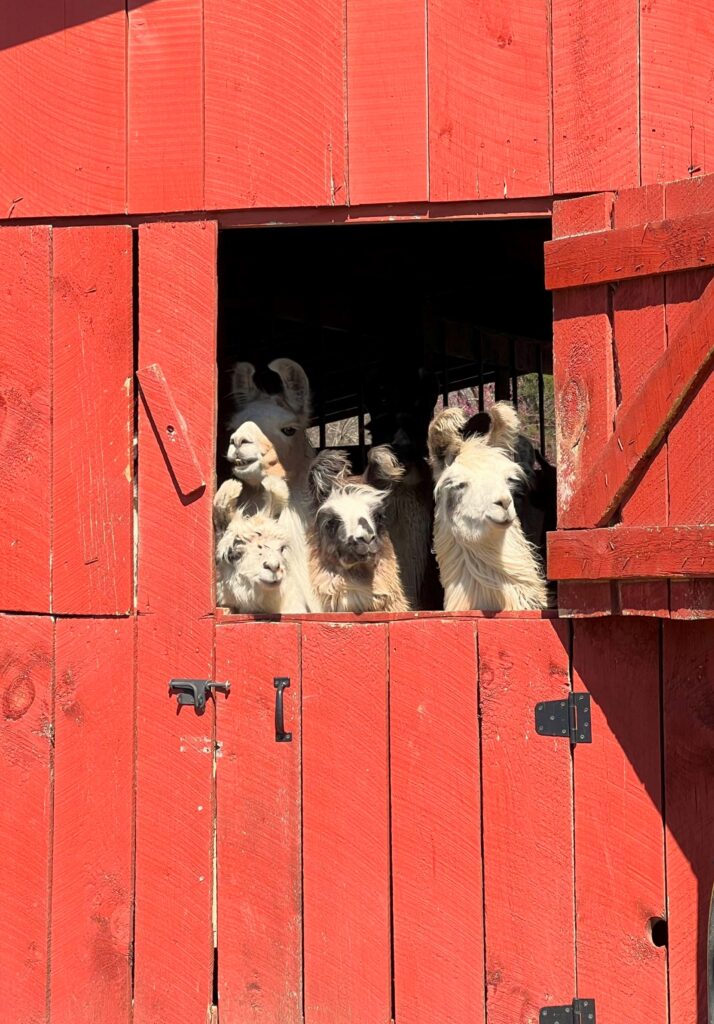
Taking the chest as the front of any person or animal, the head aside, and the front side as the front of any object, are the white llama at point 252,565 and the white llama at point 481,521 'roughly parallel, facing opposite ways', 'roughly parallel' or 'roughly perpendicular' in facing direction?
roughly parallel

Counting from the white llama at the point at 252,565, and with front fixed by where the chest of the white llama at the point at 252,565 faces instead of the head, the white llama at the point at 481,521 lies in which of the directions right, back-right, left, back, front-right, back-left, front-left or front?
front-left

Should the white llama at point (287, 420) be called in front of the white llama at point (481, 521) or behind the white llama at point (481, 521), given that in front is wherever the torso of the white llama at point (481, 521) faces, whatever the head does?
behind

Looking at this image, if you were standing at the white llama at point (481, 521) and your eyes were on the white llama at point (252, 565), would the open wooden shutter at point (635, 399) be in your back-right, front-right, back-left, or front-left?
back-left

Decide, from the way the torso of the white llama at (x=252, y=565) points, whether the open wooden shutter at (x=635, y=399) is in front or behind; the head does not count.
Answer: in front

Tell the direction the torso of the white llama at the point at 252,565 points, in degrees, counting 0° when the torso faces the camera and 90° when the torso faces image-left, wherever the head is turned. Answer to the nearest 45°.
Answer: approximately 315°

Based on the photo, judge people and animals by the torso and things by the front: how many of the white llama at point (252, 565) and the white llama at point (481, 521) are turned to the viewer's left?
0

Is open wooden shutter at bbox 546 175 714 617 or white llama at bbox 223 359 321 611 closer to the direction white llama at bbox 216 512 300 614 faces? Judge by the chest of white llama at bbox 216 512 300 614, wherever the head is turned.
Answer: the open wooden shutter

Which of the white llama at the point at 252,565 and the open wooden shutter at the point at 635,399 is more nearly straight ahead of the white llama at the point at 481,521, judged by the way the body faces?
the open wooden shutter
